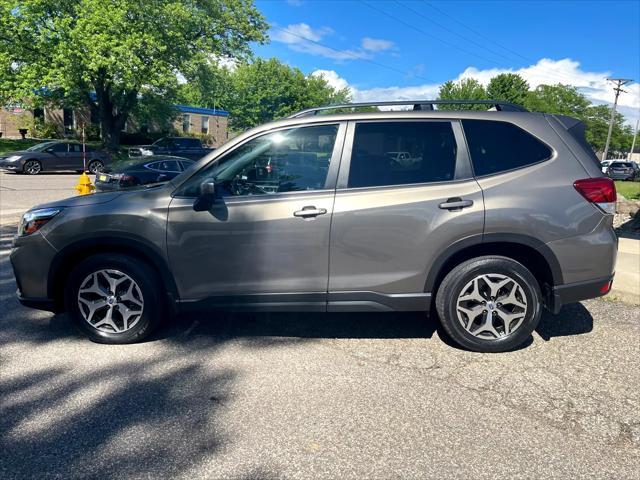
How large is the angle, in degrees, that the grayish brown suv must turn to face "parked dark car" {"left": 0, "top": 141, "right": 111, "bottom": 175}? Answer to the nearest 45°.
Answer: approximately 45° to its right

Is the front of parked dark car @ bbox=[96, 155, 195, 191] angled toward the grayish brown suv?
no

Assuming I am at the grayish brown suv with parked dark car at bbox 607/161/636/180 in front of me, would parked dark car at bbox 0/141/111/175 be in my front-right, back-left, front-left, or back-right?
front-left

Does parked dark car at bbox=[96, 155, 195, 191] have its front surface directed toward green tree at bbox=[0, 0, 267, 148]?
no

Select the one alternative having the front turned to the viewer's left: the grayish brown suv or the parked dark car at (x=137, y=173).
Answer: the grayish brown suv

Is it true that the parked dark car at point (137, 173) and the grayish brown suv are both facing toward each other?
no

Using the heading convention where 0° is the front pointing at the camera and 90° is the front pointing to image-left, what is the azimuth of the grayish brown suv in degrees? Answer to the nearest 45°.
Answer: approximately 90°

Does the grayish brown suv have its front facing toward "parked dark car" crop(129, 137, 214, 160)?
no

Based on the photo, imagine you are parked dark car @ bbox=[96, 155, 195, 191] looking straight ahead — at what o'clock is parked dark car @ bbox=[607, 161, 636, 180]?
parked dark car @ bbox=[607, 161, 636, 180] is roughly at 1 o'clock from parked dark car @ bbox=[96, 155, 195, 191].

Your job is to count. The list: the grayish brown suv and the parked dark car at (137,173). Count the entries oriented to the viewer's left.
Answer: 1

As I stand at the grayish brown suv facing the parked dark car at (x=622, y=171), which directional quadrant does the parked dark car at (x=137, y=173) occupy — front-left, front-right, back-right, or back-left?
front-left

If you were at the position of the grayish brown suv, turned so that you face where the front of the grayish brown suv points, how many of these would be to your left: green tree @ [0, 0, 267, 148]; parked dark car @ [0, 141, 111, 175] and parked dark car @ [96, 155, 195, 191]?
0

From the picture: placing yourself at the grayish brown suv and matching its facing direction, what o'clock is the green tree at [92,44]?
The green tree is roughly at 2 o'clock from the grayish brown suv.

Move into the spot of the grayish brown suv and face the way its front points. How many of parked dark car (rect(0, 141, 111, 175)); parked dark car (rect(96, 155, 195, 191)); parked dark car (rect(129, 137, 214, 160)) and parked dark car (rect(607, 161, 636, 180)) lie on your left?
0

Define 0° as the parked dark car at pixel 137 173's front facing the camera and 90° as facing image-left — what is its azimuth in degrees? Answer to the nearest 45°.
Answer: approximately 225°

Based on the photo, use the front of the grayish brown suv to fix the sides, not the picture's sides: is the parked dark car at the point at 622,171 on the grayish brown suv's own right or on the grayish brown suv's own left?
on the grayish brown suv's own right

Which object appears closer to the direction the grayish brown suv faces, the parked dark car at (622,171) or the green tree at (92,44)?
the green tree
